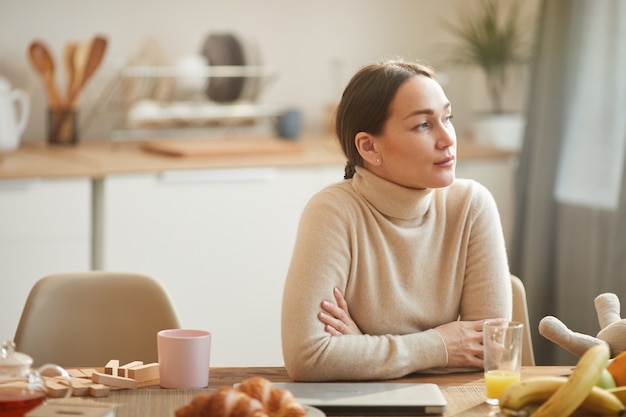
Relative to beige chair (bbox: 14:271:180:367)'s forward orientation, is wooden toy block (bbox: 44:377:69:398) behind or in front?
in front

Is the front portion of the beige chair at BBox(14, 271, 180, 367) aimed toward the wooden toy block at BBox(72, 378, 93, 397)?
yes

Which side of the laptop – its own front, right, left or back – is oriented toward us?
back

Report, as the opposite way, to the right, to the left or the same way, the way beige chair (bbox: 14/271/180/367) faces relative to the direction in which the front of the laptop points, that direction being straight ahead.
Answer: the opposite way

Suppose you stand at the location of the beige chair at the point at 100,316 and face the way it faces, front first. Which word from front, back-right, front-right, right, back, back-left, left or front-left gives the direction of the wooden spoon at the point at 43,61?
back

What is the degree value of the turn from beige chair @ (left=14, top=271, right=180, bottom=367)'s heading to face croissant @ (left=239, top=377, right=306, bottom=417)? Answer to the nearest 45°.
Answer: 0° — it already faces it

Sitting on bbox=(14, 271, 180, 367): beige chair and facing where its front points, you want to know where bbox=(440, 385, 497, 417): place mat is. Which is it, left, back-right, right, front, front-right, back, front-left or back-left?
front-left

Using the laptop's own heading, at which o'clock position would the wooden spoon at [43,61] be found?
The wooden spoon is roughly at 11 o'clock from the laptop.

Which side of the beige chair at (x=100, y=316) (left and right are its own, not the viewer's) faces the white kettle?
back

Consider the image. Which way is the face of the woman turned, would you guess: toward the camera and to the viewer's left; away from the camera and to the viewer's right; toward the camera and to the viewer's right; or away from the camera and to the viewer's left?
toward the camera and to the viewer's right

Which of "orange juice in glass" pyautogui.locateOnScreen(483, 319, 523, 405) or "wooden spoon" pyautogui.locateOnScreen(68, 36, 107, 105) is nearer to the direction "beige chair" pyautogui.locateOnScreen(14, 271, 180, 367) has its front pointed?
the orange juice in glass

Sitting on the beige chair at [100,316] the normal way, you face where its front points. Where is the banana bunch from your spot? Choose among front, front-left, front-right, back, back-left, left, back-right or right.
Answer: front-left

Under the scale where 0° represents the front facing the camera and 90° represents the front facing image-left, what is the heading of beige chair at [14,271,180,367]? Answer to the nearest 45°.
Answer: approximately 0°
